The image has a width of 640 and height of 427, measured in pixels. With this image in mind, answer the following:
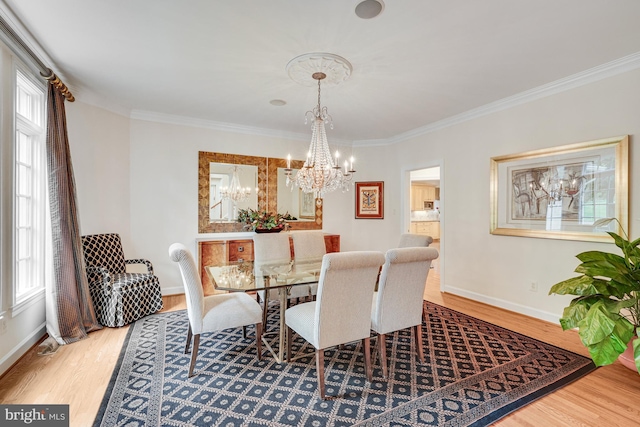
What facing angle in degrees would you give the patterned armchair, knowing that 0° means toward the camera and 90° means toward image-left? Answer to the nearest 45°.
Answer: approximately 315°

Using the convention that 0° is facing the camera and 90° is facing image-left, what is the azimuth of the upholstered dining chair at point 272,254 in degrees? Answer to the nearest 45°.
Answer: approximately 315°

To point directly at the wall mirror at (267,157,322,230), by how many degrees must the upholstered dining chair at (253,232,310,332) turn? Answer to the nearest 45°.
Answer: approximately 135° to its left

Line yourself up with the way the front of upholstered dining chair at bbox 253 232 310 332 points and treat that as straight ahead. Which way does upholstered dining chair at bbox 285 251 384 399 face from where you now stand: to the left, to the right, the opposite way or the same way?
the opposite way

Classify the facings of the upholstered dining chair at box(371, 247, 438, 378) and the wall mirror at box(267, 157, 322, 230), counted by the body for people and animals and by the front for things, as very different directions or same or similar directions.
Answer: very different directions

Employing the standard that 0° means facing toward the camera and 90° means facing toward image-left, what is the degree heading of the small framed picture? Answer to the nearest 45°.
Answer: approximately 0°

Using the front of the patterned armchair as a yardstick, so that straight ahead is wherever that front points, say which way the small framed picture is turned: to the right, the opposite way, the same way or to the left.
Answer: to the right

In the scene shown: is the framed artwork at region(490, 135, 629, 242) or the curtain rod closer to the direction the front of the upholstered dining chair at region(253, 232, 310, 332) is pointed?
the framed artwork
